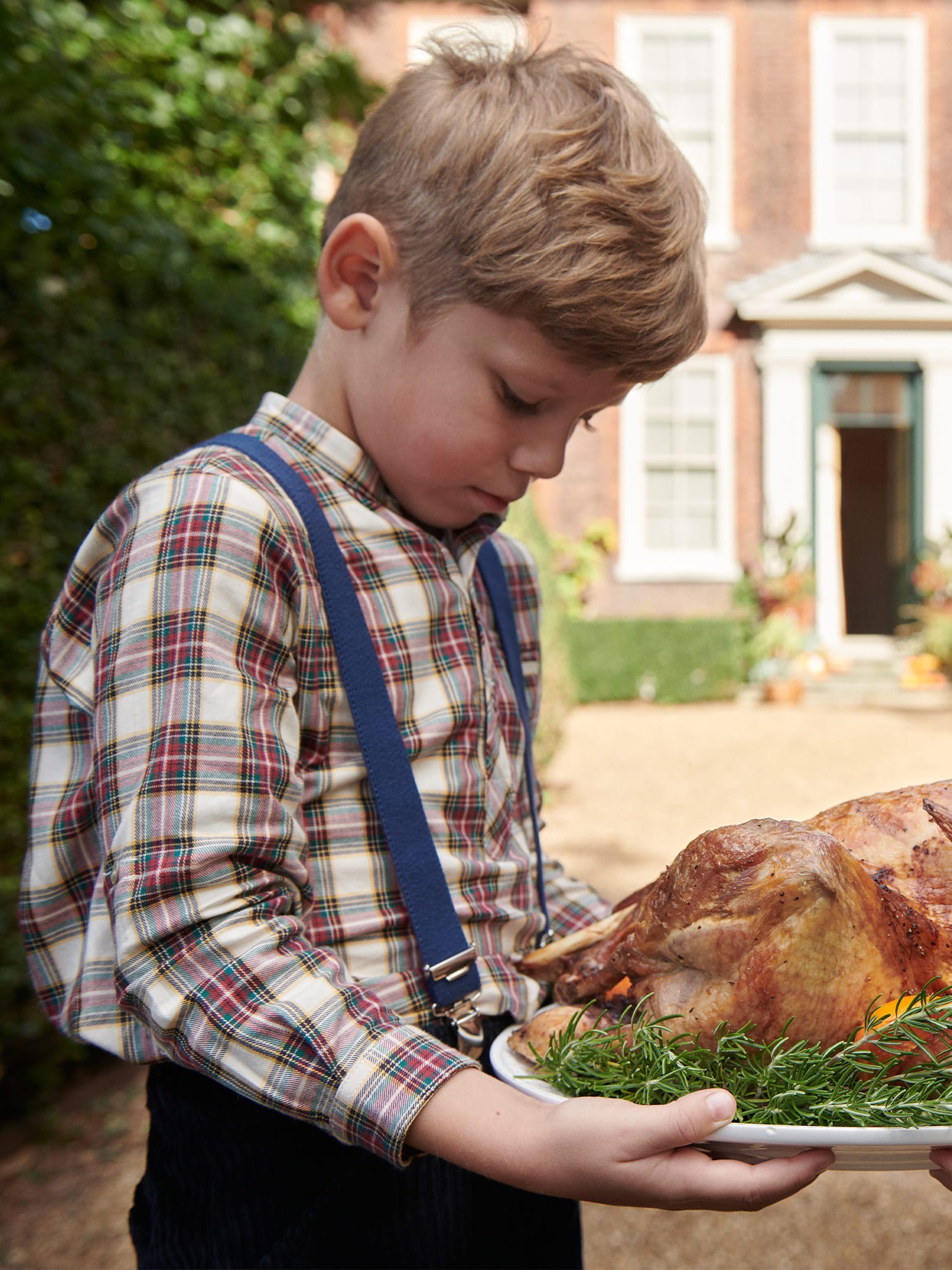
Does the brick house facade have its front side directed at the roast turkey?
yes

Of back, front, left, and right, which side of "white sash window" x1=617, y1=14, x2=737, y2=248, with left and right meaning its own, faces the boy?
front

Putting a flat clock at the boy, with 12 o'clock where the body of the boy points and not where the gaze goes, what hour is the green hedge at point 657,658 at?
The green hedge is roughly at 8 o'clock from the boy.

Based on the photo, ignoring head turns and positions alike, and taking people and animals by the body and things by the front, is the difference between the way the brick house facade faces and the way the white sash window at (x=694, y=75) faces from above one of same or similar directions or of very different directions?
same or similar directions

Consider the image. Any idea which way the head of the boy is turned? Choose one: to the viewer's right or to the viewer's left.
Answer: to the viewer's right

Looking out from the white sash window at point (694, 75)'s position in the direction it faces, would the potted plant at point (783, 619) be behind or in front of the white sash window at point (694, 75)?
in front

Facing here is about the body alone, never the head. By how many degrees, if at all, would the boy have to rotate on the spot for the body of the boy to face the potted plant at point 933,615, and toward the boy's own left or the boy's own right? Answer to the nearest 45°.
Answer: approximately 90° to the boy's own left

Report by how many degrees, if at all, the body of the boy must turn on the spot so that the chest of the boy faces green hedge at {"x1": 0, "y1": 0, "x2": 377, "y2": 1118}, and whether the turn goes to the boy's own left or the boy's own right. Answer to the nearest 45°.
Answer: approximately 135° to the boy's own left

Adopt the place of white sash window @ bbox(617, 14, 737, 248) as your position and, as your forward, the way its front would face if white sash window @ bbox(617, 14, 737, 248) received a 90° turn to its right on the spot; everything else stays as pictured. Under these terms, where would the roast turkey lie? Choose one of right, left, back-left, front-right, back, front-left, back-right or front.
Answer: left

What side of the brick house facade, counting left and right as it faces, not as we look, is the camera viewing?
front

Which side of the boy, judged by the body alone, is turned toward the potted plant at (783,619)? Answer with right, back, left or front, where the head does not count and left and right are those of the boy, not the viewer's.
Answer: left

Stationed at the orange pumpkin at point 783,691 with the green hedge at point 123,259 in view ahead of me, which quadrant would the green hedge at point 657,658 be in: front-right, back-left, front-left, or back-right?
front-right

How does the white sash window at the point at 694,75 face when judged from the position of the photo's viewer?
facing the viewer

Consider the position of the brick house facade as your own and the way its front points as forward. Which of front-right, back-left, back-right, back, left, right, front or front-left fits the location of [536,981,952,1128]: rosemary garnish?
front

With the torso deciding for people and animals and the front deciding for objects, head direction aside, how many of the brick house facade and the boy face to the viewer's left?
0
